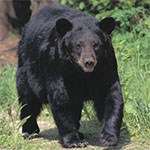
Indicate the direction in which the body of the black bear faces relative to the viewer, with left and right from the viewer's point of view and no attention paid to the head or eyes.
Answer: facing the viewer and to the right of the viewer
